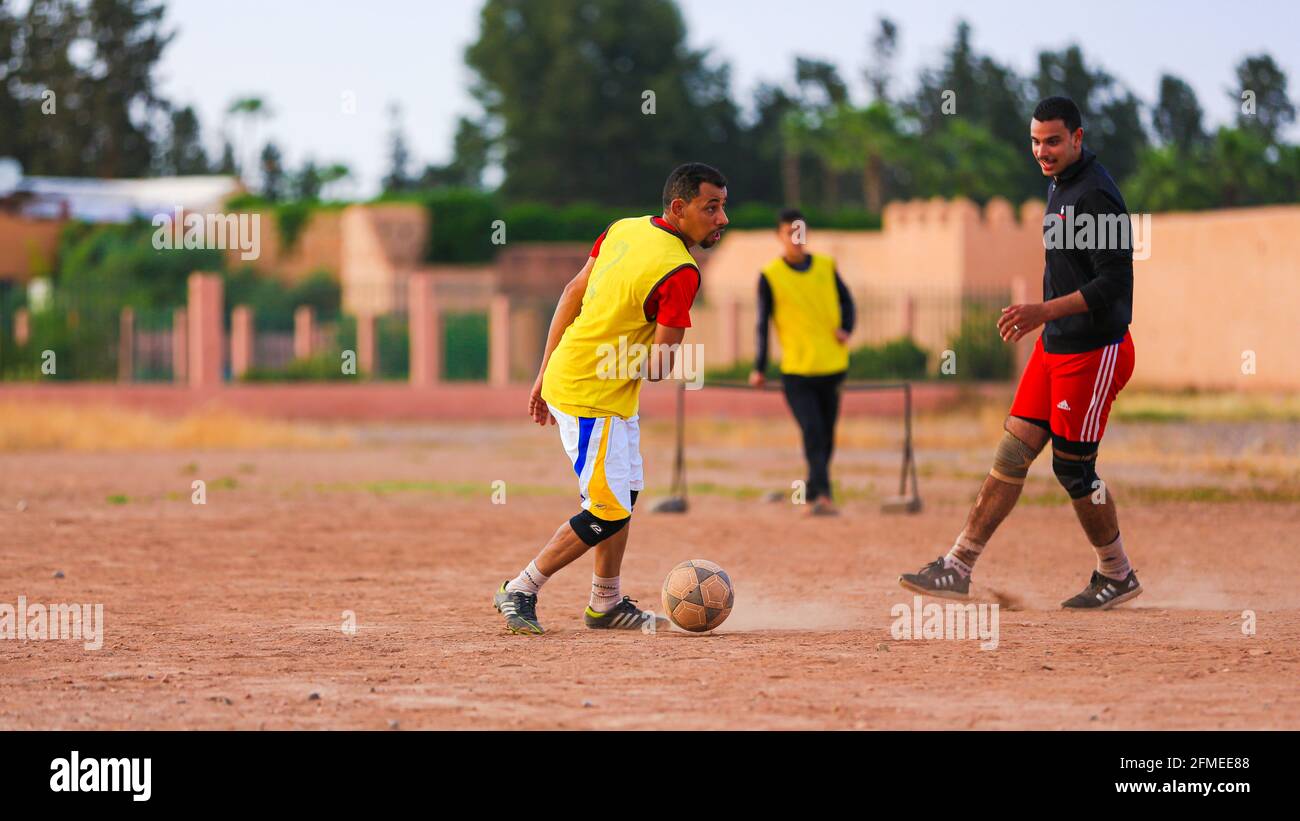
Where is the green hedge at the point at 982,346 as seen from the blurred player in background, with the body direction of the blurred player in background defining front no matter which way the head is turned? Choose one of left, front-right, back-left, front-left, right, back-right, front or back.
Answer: back

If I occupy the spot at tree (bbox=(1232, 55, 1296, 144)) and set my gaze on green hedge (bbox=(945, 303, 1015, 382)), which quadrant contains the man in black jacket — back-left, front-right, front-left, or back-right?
front-left

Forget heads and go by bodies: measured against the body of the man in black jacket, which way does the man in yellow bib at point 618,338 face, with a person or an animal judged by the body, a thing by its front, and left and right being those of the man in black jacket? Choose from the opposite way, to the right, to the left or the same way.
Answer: the opposite way

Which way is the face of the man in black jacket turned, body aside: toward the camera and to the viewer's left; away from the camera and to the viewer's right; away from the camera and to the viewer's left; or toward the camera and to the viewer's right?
toward the camera and to the viewer's left

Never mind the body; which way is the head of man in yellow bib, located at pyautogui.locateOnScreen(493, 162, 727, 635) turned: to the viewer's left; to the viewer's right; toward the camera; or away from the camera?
to the viewer's right

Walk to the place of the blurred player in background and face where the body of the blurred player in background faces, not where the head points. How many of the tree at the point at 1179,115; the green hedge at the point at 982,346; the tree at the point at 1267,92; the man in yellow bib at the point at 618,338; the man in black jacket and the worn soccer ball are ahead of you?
3

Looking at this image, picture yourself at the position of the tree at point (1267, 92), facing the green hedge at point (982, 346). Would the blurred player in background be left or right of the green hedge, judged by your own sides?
left

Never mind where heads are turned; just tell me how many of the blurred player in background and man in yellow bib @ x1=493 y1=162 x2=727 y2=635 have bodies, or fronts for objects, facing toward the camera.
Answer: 1

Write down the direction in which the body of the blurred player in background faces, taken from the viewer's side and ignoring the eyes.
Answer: toward the camera

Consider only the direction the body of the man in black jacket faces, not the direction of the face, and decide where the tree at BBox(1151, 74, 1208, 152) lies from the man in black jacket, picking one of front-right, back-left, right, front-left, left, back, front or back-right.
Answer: back-right

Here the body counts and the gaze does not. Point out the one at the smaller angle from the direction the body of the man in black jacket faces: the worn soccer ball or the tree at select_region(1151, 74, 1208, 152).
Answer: the worn soccer ball

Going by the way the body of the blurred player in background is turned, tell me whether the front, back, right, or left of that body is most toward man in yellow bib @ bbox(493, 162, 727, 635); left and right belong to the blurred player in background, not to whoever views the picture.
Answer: front

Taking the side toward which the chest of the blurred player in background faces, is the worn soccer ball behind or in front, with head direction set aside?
in front

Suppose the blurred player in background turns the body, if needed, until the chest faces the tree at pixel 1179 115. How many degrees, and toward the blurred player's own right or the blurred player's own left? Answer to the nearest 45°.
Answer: approximately 180°

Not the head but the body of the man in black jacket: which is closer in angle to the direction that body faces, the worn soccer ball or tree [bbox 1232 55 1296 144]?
the worn soccer ball

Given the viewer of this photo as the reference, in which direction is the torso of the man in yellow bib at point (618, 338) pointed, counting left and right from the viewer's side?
facing away from the viewer and to the right of the viewer

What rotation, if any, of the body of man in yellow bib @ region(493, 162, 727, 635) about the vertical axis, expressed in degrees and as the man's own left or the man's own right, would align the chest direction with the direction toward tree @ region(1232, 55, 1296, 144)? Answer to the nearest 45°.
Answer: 0° — they already face it
